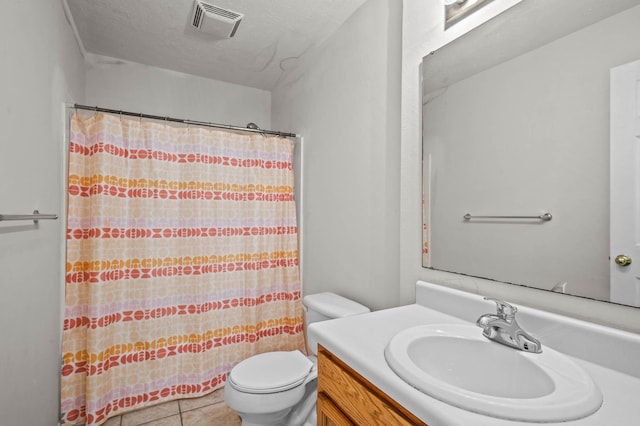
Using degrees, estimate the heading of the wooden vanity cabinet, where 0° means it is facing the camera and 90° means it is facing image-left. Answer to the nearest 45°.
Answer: approximately 45°

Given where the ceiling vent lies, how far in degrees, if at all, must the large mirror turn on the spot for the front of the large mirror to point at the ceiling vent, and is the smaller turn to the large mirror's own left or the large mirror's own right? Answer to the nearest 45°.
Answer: approximately 45° to the large mirror's own right

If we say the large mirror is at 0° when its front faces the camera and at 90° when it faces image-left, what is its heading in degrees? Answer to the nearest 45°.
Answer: approximately 45°
